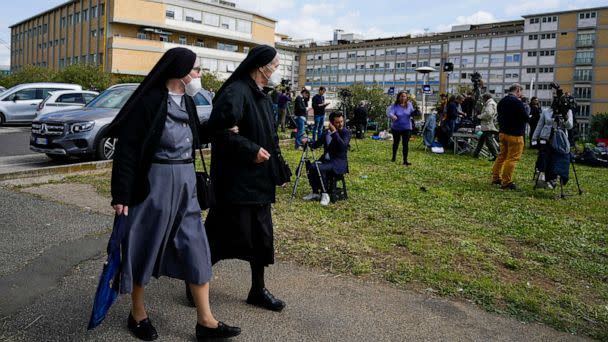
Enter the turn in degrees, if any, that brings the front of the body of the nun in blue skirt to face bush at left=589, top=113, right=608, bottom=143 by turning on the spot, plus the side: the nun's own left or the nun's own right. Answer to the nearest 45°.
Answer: approximately 90° to the nun's own left

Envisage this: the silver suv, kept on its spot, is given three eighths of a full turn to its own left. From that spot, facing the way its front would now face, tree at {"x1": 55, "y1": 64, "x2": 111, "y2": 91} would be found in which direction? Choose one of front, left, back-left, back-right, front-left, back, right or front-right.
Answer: left

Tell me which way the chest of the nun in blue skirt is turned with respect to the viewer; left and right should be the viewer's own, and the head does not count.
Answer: facing the viewer and to the right of the viewer

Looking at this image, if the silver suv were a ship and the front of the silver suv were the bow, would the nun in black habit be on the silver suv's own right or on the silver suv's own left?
on the silver suv's own left

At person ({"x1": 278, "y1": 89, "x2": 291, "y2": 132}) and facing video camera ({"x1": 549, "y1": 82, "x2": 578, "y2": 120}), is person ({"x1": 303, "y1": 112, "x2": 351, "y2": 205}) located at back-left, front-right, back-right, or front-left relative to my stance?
front-right

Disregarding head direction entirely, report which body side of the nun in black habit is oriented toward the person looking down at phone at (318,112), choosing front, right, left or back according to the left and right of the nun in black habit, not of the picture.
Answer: left

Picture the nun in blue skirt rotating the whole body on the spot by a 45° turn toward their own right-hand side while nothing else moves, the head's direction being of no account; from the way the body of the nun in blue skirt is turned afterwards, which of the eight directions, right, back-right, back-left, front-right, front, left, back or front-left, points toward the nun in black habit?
back-left

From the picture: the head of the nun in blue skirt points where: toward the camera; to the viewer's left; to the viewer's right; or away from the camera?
to the viewer's right

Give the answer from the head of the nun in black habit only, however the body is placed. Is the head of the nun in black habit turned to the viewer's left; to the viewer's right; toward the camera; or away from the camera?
to the viewer's right

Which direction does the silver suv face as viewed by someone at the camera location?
facing the viewer and to the left of the viewer

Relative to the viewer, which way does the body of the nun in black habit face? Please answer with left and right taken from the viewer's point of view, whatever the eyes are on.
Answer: facing to the right of the viewer
